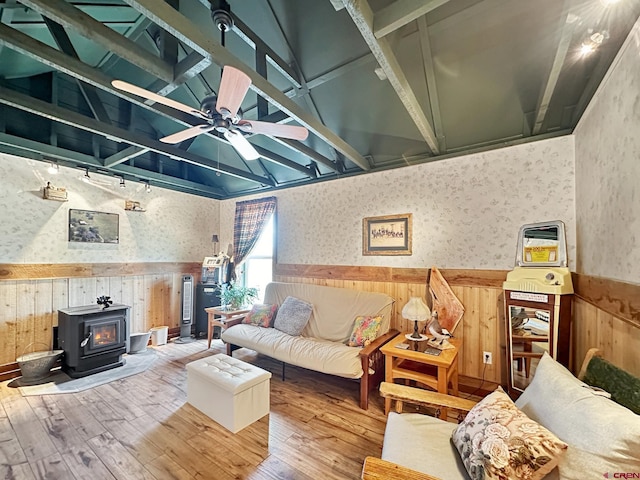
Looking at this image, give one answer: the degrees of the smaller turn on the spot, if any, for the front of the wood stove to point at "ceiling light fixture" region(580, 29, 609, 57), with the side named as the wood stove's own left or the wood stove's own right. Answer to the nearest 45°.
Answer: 0° — it already faces it

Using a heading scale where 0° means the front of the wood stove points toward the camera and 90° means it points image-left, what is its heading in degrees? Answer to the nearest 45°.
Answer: approximately 315°

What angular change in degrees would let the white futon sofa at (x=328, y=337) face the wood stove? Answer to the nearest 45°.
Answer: approximately 45° to its right

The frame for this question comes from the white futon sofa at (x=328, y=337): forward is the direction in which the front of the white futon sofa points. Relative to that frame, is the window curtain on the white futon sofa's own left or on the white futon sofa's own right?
on the white futon sofa's own right

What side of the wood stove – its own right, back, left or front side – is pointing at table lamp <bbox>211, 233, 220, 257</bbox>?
left

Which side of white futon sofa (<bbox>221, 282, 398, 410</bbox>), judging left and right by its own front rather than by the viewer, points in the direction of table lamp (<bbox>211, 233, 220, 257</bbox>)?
right

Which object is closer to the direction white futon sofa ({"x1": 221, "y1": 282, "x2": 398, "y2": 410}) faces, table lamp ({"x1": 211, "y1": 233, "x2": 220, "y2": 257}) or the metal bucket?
the metal bucket

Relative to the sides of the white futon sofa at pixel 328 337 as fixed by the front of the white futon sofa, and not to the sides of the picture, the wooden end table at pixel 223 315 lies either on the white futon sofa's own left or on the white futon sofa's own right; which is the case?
on the white futon sofa's own right

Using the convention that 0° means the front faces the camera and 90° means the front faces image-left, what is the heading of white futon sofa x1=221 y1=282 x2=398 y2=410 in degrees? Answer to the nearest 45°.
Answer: approximately 45°

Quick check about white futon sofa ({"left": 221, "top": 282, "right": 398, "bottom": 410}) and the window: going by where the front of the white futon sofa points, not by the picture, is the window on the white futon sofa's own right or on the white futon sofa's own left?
on the white futon sofa's own right

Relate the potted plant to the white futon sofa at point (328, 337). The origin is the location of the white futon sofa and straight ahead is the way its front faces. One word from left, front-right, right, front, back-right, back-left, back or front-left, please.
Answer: right

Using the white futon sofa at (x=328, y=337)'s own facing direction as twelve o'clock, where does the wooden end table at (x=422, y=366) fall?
The wooden end table is roughly at 9 o'clock from the white futon sofa.
